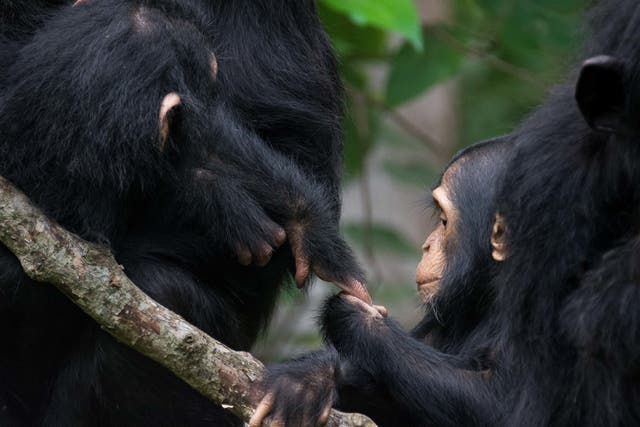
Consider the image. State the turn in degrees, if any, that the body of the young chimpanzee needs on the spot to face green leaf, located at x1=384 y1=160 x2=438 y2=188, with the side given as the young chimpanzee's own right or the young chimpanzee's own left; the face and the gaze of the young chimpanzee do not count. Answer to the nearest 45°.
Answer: approximately 90° to the young chimpanzee's own right

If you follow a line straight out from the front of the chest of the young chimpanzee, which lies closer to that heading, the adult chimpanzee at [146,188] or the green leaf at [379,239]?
the adult chimpanzee

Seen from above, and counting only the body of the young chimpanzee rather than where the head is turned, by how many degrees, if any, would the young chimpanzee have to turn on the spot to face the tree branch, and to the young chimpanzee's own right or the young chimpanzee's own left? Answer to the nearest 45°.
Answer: approximately 45° to the young chimpanzee's own left

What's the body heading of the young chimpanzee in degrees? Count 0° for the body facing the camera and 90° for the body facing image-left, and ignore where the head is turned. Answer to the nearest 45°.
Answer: approximately 90°

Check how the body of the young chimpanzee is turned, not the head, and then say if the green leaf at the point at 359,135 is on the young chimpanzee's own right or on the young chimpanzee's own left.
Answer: on the young chimpanzee's own right
